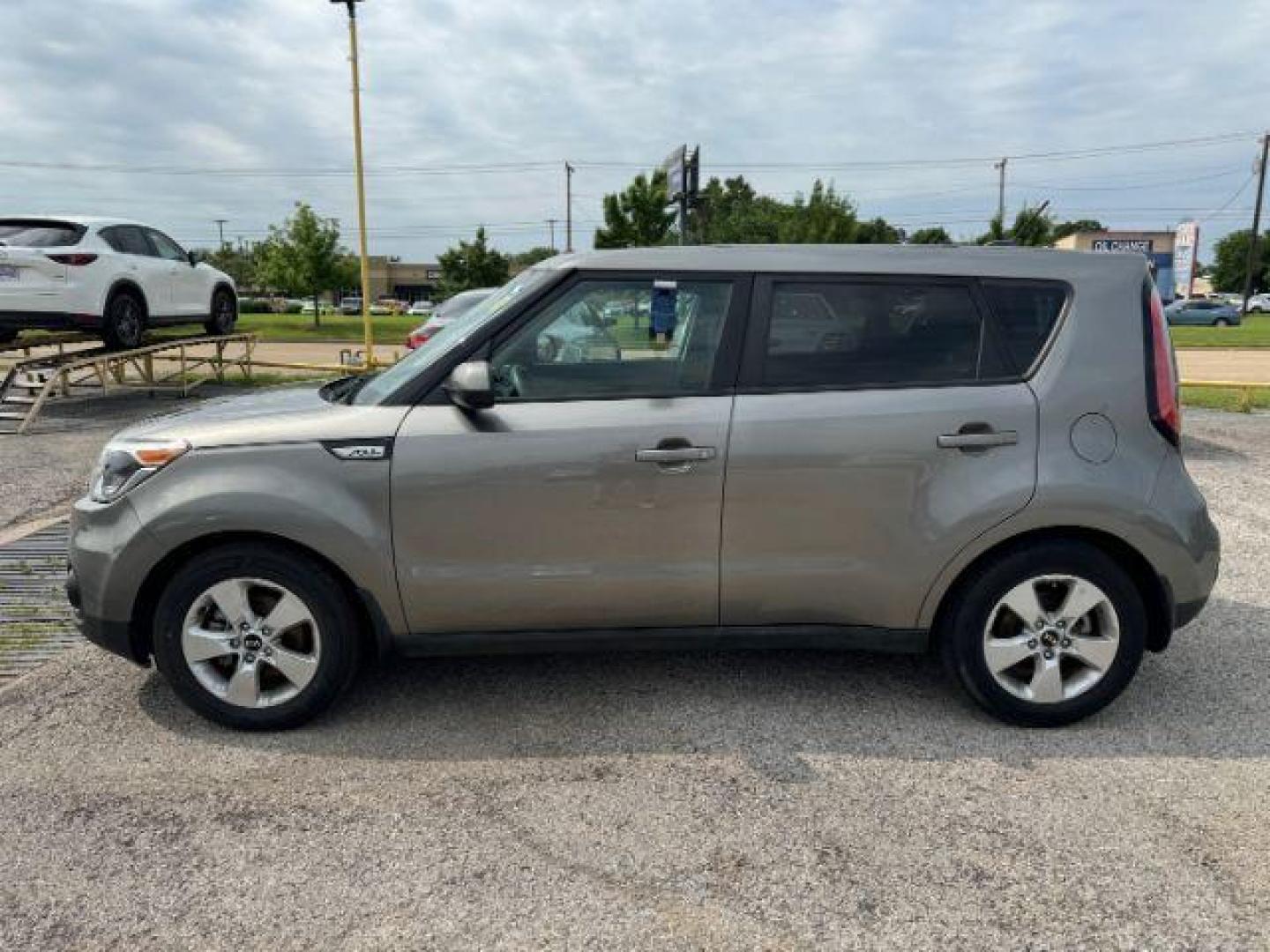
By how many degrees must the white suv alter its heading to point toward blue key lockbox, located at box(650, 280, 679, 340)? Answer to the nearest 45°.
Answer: approximately 135° to its right

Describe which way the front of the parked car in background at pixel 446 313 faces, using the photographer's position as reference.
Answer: facing away from the viewer and to the right of the viewer

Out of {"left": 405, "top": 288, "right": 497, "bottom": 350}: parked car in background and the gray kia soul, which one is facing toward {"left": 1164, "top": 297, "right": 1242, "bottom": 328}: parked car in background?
{"left": 405, "top": 288, "right": 497, "bottom": 350}: parked car in background

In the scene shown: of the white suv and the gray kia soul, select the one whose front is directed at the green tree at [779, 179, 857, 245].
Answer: the white suv

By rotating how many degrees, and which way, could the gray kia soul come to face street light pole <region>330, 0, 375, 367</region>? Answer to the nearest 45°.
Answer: approximately 90° to its right

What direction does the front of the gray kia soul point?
to the viewer's left

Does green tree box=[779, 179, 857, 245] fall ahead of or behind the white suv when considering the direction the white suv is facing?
ahead

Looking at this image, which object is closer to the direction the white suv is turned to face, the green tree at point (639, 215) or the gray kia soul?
the green tree

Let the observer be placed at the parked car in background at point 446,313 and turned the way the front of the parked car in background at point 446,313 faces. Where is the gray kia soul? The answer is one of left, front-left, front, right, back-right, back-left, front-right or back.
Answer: back-right

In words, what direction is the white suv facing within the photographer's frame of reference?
facing away from the viewer and to the right of the viewer
